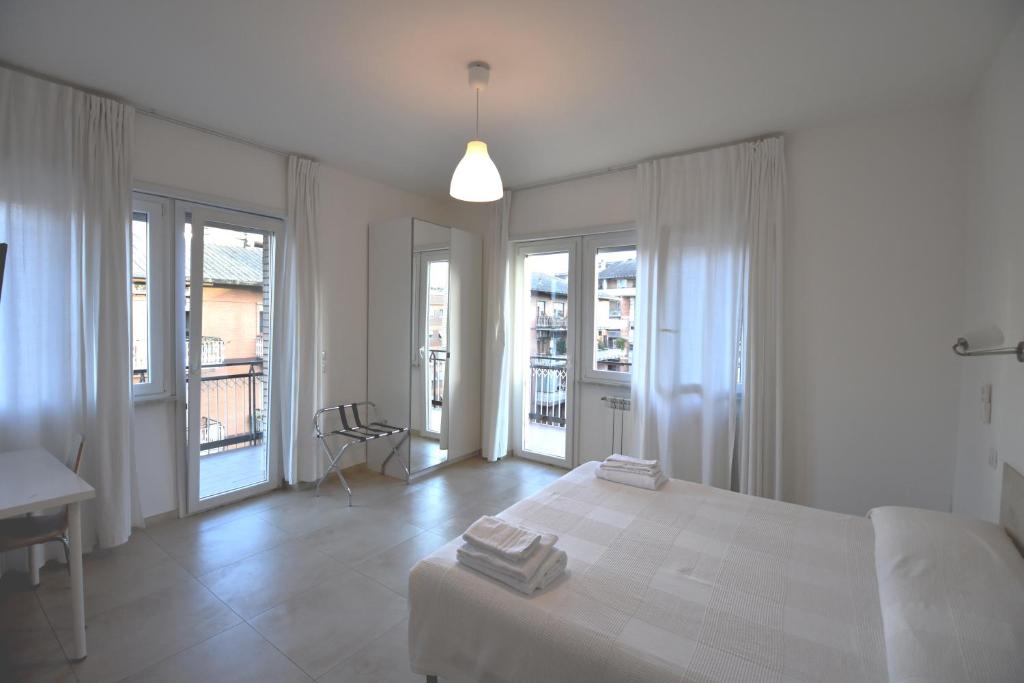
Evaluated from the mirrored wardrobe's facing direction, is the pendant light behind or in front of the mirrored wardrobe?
in front

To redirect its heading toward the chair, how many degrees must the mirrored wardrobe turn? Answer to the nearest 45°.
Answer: approximately 90° to its right

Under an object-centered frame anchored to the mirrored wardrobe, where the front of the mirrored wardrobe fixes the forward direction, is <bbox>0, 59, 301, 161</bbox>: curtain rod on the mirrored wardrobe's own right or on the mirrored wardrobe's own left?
on the mirrored wardrobe's own right

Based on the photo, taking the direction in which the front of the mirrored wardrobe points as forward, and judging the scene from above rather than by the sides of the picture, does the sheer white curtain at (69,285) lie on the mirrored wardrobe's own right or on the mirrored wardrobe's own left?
on the mirrored wardrobe's own right

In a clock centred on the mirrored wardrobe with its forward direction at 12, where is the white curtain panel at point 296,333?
The white curtain panel is roughly at 4 o'clock from the mirrored wardrobe.

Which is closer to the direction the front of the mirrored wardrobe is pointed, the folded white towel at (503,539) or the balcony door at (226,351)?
the folded white towel

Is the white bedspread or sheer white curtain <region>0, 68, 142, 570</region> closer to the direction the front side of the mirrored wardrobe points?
the white bedspread

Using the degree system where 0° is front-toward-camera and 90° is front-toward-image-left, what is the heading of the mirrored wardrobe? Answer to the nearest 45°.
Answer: approximately 315°

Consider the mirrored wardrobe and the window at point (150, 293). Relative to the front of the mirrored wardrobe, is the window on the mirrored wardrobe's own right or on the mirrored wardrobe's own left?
on the mirrored wardrobe's own right
